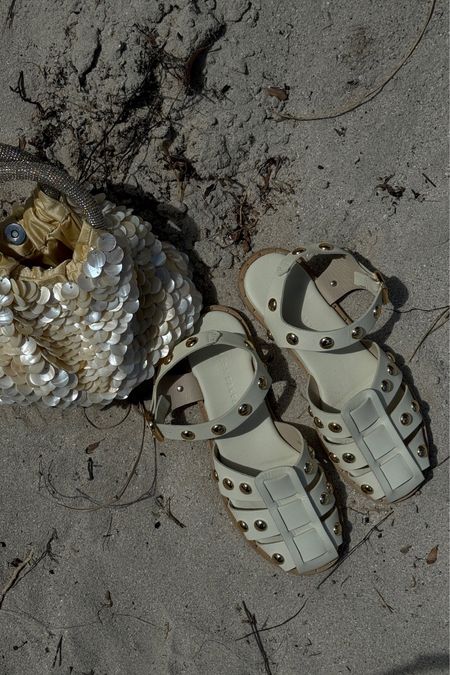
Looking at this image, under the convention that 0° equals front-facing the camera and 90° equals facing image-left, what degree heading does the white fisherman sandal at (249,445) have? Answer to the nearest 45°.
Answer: approximately 315°

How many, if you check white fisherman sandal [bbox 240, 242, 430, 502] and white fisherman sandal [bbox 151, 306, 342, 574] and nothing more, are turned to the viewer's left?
0
